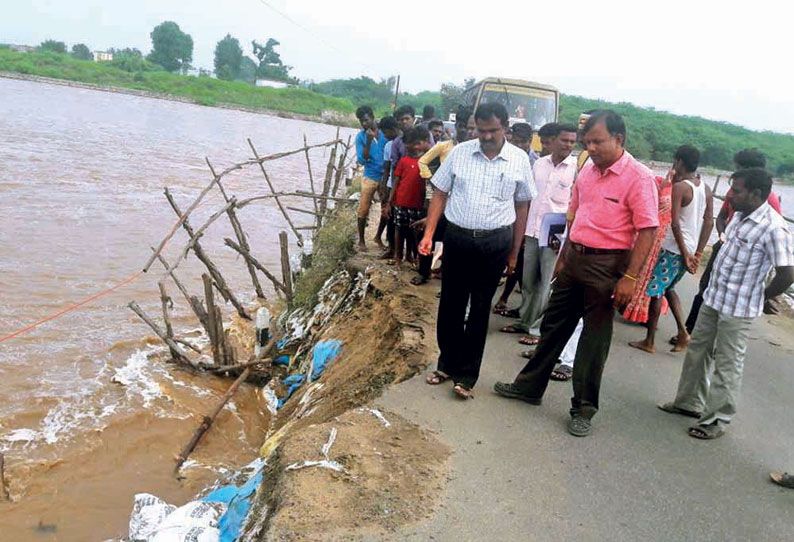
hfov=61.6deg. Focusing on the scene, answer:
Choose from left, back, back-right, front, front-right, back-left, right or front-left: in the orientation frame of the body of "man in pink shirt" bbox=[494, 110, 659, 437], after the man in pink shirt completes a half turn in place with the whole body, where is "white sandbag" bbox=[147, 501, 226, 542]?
back

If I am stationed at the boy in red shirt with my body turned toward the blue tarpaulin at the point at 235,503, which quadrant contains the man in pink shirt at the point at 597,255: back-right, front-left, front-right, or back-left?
front-left

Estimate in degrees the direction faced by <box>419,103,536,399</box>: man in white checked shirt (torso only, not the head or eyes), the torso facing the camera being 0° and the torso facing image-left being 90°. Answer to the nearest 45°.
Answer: approximately 0°

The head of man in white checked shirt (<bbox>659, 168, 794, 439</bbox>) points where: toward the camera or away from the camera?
toward the camera

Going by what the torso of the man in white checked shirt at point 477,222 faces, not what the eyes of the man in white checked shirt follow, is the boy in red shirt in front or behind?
behind

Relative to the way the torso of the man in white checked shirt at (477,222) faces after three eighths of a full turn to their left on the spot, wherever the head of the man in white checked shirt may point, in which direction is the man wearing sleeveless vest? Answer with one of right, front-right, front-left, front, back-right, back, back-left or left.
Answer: front

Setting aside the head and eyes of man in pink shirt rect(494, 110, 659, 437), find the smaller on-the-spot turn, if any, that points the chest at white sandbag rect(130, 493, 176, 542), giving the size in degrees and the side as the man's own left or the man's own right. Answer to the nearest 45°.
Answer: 0° — they already face it

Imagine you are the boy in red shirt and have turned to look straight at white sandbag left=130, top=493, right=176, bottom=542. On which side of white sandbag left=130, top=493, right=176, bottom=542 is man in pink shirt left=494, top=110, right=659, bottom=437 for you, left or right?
left

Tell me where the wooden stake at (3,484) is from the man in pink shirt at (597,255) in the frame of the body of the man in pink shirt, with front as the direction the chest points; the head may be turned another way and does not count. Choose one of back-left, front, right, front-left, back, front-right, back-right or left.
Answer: front-right

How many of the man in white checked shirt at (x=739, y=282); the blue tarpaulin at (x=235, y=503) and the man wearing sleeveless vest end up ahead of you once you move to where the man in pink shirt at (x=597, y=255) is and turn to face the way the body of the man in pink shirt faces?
1

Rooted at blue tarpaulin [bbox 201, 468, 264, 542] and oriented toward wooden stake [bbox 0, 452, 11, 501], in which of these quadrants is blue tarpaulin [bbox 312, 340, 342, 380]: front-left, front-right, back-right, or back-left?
front-right

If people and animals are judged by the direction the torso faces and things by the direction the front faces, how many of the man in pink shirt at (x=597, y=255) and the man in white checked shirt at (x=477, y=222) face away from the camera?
0

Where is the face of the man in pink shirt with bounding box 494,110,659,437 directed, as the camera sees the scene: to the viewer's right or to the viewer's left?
to the viewer's left

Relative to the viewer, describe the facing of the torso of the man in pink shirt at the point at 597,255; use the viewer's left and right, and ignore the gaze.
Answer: facing the viewer and to the left of the viewer

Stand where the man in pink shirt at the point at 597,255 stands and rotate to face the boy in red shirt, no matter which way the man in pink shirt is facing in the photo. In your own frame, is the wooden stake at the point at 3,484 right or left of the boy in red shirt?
left

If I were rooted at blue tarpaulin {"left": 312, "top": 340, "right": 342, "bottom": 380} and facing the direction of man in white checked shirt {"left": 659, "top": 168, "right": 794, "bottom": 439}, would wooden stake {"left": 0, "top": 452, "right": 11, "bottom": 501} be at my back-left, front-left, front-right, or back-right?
back-right

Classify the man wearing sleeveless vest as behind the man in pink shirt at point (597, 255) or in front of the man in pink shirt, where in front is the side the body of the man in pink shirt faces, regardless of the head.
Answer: behind
